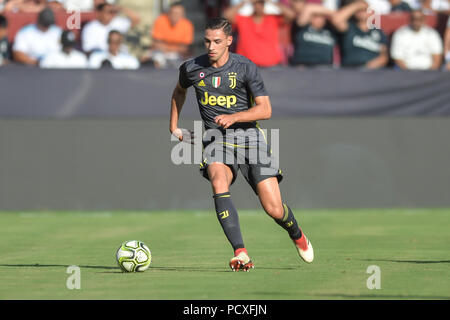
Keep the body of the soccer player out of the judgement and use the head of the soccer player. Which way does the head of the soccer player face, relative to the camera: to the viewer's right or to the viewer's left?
to the viewer's left

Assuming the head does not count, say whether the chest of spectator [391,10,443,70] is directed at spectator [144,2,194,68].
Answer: no

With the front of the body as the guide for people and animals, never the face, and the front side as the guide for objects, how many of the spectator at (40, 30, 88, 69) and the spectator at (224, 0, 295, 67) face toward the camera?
2

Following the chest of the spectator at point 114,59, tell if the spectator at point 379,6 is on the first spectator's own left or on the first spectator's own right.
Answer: on the first spectator's own left

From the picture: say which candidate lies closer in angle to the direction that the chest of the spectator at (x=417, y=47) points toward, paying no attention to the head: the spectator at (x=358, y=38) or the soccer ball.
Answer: the soccer ball

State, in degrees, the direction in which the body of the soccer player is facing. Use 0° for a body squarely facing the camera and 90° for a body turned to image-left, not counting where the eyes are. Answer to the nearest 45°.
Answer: approximately 45°

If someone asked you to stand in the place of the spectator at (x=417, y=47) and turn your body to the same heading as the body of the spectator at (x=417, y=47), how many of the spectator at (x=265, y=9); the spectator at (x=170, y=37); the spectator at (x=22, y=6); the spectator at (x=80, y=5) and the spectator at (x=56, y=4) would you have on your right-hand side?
5

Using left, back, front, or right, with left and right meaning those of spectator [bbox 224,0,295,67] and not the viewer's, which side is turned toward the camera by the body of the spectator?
front

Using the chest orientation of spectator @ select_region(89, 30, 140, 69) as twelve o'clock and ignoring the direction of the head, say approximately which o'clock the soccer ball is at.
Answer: The soccer ball is roughly at 12 o'clock from the spectator.

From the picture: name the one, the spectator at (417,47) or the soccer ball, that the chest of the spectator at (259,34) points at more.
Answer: the soccer ball

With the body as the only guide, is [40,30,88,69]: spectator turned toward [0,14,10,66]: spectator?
no

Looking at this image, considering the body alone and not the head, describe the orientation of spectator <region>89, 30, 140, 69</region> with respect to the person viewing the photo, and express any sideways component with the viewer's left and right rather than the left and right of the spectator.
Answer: facing the viewer

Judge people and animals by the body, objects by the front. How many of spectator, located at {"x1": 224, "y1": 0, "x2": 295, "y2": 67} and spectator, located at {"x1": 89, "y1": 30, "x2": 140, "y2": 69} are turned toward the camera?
2

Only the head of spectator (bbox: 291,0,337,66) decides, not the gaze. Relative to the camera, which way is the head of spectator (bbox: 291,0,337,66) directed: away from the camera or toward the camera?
toward the camera

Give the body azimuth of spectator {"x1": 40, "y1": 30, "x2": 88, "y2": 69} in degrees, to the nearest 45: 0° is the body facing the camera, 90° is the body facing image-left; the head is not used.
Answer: approximately 0°
